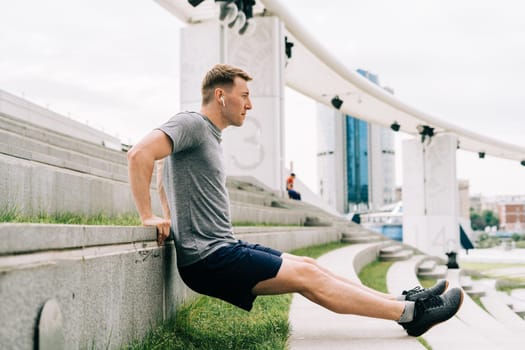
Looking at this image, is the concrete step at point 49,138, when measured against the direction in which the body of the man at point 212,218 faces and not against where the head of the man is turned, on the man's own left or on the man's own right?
on the man's own left

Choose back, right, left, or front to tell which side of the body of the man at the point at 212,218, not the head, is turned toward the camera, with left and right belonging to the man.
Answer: right

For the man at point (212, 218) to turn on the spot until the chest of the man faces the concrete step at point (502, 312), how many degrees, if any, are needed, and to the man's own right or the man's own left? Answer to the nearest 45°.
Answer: approximately 45° to the man's own left

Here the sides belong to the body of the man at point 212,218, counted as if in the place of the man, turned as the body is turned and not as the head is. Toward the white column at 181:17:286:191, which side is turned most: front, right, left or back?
left

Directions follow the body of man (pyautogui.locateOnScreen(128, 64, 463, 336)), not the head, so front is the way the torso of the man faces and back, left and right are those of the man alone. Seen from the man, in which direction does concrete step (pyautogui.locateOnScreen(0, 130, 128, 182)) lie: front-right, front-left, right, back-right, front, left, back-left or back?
back-left

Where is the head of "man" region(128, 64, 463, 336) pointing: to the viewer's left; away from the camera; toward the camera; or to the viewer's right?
to the viewer's right

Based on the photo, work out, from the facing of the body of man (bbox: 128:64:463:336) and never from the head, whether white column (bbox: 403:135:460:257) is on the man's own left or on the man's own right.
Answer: on the man's own left

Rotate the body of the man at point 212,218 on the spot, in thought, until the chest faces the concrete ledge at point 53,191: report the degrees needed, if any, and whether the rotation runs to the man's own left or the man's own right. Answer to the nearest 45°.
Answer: approximately 135° to the man's own left

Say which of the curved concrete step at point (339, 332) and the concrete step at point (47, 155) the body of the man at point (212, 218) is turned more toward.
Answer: the curved concrete step

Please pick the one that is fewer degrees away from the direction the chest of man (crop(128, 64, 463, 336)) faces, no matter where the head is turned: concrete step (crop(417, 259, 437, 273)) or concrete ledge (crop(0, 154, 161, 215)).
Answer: the concrete step

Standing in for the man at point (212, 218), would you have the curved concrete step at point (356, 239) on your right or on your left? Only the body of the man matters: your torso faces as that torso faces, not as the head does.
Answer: on your left
